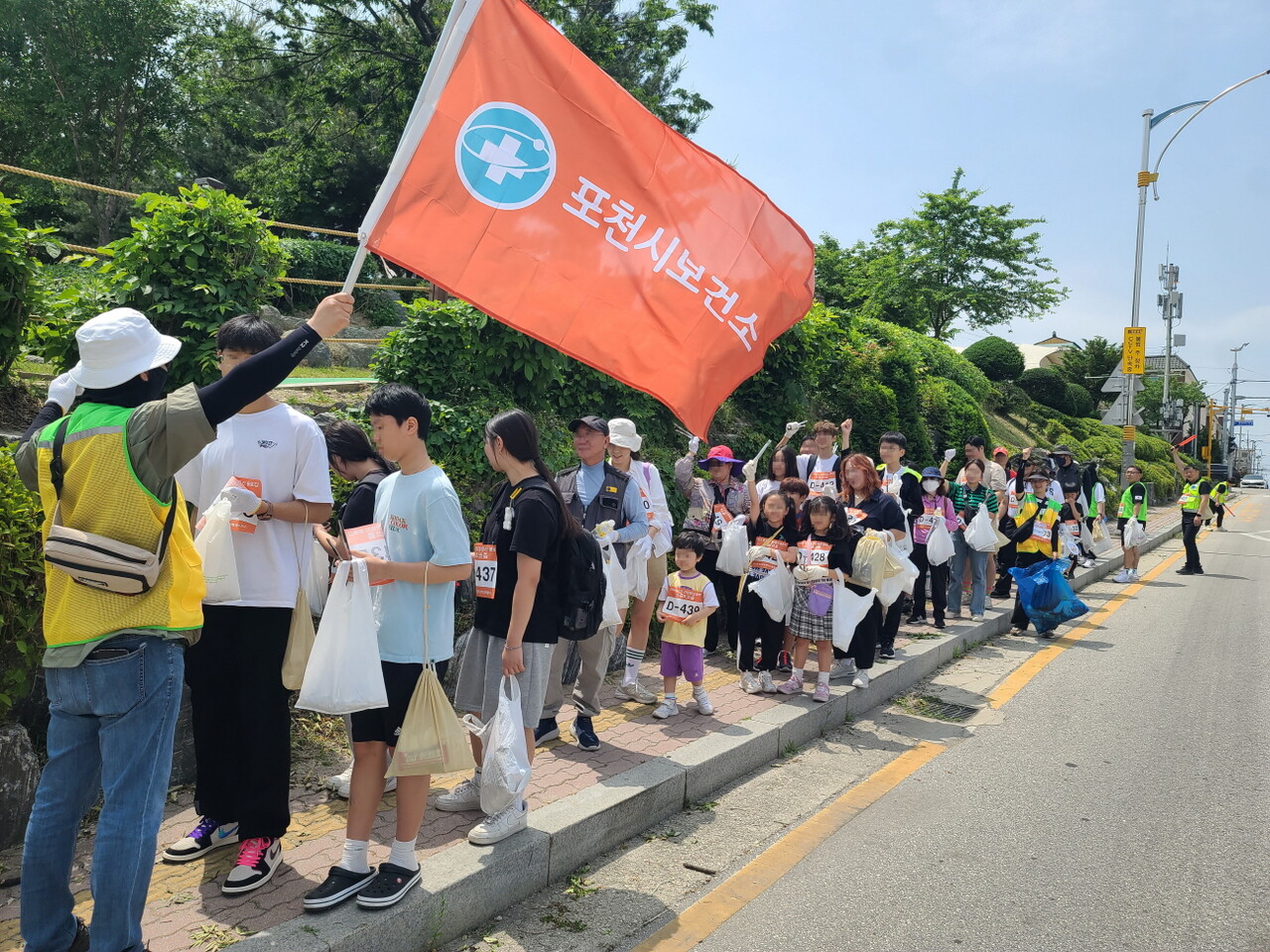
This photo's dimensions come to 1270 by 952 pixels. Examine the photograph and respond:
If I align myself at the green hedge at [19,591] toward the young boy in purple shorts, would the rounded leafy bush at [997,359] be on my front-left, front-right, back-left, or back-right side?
front-left

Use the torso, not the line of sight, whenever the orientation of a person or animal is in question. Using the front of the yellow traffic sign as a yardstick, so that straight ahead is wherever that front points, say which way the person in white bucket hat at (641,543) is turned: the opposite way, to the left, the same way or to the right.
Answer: the same way

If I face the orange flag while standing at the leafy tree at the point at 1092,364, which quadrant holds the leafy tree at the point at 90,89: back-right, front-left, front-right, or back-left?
front-right

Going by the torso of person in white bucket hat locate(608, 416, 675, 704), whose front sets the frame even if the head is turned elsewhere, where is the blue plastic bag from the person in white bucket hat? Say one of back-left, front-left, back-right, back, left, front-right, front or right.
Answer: back

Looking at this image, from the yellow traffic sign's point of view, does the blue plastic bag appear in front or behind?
in front

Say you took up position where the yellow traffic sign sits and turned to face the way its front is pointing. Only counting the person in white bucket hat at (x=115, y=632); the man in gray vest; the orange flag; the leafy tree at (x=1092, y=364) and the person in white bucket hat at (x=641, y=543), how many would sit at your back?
1

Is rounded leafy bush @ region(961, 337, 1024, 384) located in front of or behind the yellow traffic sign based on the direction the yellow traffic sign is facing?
behind

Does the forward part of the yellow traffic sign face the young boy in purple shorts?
yes

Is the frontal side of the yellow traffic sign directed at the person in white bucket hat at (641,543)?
yes

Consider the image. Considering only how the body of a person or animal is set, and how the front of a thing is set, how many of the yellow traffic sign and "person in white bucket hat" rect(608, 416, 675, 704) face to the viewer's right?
0

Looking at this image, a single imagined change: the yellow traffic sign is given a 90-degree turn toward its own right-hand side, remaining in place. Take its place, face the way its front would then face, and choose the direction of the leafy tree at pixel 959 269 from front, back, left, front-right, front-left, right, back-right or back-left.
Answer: front-right

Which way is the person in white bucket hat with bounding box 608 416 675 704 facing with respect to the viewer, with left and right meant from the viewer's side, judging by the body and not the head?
facing the viewer and to the left of the viewer

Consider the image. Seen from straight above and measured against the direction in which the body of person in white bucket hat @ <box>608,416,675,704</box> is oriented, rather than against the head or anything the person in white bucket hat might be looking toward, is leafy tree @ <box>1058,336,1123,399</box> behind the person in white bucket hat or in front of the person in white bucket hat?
behind

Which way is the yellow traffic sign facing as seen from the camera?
toward the camera

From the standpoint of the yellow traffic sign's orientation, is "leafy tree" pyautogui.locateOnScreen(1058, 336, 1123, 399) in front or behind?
behind

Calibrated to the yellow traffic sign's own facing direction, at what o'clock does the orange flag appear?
The orange flag is roughly at 12 o'clock from the yellow traffic sign.

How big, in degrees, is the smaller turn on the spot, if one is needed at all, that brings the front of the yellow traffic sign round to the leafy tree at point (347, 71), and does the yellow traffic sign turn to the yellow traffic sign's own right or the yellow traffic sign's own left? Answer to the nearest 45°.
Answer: approximately 90° to the yellow traffic sign's own right

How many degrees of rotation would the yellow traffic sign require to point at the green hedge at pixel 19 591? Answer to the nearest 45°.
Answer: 0° — it already faces it
